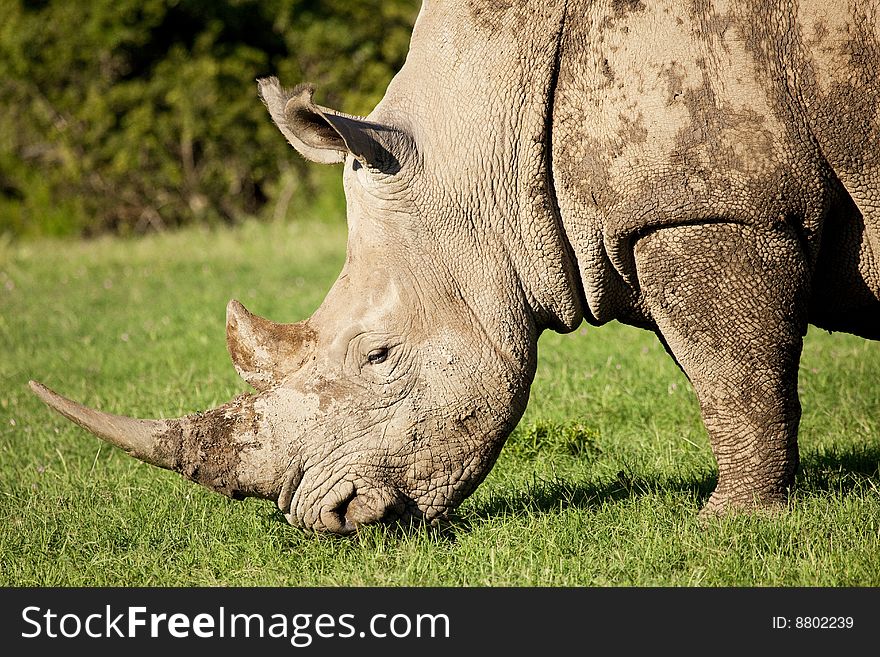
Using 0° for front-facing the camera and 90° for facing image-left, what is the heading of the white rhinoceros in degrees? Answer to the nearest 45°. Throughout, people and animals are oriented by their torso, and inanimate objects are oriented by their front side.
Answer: approximately 90°
